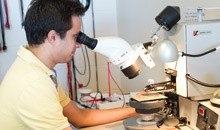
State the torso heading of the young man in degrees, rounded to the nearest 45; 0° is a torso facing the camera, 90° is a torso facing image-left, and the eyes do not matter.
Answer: approximately 270°

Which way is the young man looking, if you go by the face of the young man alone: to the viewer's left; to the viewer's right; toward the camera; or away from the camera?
to the viewer's right
